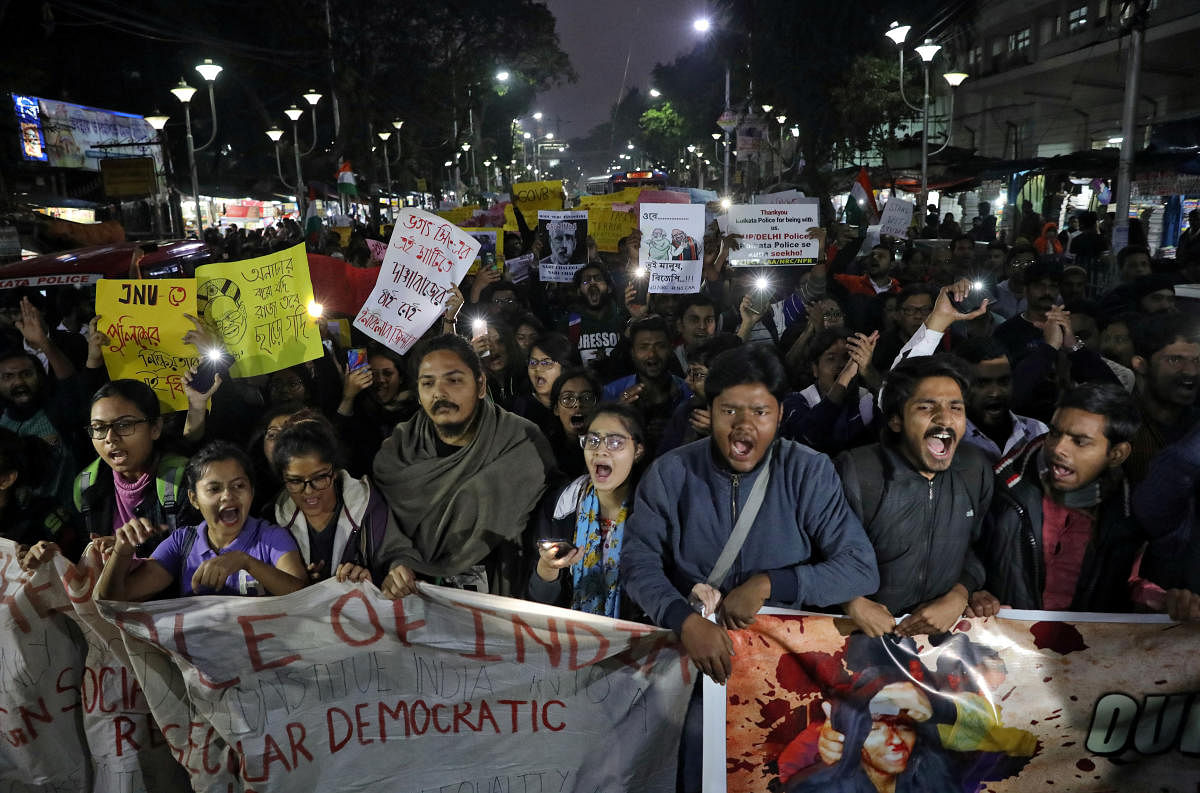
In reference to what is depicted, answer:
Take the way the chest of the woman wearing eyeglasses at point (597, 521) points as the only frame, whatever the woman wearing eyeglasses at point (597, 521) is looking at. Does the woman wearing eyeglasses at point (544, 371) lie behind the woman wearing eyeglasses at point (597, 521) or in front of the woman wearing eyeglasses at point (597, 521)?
behind

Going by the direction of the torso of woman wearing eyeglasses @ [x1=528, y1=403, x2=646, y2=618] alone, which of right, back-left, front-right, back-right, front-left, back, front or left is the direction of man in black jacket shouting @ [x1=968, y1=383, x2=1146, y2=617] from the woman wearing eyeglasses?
left

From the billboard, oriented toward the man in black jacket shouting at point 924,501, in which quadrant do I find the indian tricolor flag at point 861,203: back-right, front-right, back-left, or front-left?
front-left

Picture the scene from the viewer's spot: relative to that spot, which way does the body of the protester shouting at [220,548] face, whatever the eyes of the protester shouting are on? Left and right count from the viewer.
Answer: facing the viewer

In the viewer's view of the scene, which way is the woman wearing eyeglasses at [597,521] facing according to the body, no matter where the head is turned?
toward the camera

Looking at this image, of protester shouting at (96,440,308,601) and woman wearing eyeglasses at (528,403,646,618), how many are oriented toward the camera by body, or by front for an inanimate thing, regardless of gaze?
2

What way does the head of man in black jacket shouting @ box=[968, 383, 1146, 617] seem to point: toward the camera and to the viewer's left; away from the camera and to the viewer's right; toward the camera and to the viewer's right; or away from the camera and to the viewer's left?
toward the camera and to the viewer's left

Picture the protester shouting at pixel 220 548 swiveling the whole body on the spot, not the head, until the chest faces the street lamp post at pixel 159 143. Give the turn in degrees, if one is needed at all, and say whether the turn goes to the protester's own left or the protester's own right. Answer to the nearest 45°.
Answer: approximately 180°

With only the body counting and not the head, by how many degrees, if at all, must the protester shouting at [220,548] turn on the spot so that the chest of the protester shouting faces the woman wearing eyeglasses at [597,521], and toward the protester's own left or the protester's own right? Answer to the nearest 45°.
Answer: approximately 45° to the protester's own left

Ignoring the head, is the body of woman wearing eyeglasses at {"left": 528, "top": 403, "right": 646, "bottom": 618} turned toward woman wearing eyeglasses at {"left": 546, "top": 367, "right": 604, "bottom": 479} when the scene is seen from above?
no

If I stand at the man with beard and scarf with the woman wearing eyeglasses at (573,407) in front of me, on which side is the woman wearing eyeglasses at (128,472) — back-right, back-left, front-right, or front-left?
back-left

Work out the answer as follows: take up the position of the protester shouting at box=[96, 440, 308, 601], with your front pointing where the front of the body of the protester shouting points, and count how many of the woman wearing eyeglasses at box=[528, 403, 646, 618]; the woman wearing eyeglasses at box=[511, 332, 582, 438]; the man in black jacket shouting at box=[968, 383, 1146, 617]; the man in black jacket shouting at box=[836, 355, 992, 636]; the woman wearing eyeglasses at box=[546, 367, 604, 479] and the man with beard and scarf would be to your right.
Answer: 0

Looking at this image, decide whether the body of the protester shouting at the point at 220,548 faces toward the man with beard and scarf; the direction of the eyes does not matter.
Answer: no

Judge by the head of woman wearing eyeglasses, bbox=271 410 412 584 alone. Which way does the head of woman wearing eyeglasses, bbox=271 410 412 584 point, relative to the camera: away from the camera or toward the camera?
toward the camera

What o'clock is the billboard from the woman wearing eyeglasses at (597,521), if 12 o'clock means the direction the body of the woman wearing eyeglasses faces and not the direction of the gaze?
The billboard is roughly at 5 o'clock from the woman wearing eyeglasses.
